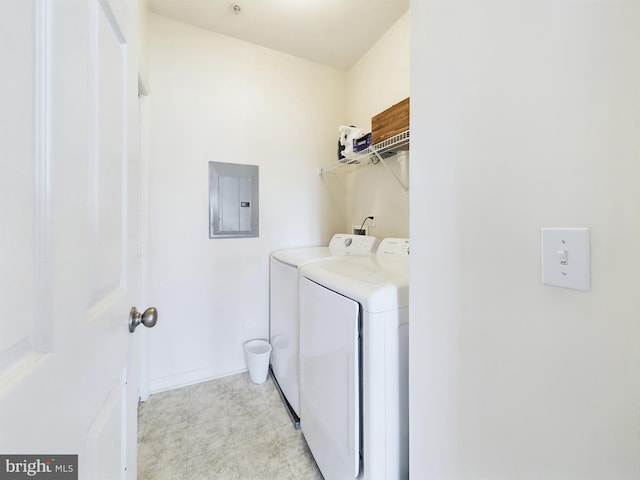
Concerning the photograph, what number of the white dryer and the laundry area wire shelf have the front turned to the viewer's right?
0

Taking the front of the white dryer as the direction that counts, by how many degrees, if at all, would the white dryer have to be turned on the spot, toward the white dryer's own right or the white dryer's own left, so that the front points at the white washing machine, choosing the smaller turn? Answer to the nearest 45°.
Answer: approximately 90° to the white dryer's own right

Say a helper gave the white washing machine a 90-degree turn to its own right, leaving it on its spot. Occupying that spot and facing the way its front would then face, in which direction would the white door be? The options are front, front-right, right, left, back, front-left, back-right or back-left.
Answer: back-left

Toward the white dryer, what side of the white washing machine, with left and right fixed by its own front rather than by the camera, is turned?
left

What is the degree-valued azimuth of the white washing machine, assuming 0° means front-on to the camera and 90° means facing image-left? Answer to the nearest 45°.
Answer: approximately 45°

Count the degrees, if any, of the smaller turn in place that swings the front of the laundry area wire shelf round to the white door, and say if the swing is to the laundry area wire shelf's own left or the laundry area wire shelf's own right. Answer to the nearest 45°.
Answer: approximately 45° to the laundry area wire shelf's own left

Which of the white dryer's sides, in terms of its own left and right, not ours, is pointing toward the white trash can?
right
